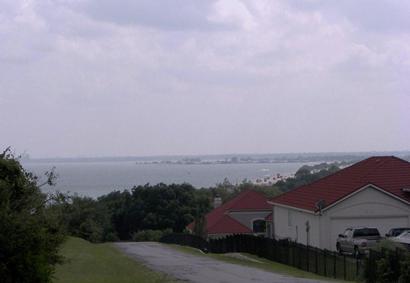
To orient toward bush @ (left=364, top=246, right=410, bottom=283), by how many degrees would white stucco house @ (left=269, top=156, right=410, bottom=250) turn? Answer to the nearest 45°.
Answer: approximately 45° to its right

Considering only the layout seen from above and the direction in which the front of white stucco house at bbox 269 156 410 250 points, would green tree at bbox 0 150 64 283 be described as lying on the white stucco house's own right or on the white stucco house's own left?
on the white stucco house's own right

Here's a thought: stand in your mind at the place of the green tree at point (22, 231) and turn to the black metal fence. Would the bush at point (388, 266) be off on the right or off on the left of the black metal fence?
right

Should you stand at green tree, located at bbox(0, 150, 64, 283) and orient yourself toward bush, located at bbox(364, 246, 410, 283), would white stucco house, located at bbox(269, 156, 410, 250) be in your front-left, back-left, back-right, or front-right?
front-left

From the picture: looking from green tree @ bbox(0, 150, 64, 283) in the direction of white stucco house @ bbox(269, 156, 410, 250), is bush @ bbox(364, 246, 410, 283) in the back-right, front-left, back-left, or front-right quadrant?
front-right
